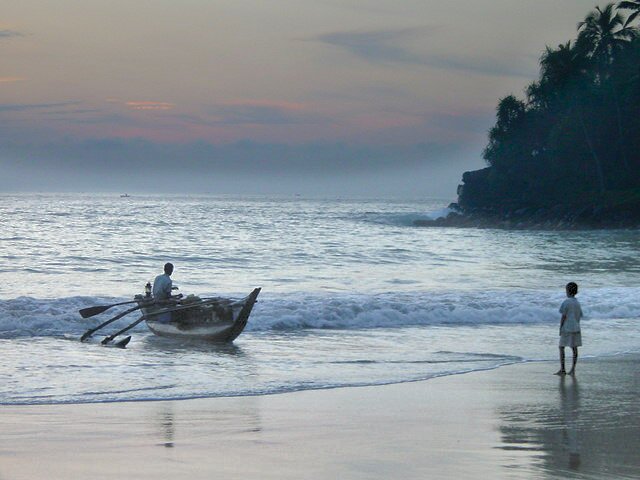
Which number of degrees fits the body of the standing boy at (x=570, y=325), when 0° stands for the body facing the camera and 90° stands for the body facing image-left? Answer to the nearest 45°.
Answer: approximately 135°

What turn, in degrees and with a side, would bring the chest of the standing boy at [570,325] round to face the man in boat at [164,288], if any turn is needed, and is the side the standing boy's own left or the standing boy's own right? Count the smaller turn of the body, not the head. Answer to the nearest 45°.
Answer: approximately 45° to the standing boy's own left

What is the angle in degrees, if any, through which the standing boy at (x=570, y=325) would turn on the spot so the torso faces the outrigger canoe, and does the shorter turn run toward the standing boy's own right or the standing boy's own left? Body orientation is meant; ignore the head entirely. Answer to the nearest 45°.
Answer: approximately 45° to the standing boy's own left
